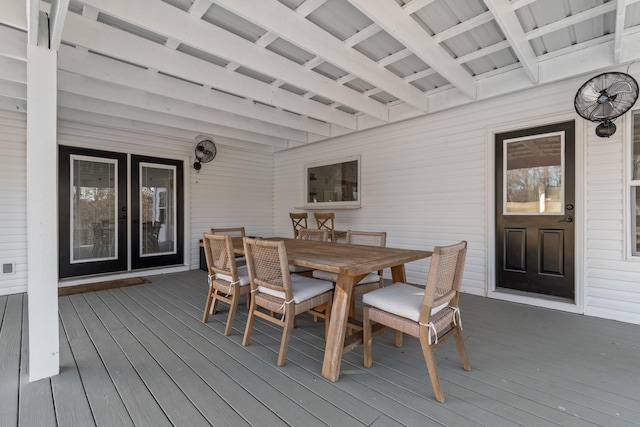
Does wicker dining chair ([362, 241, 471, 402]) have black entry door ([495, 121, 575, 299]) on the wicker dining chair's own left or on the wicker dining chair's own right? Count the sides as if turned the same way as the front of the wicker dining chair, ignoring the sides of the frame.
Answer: on the wicker dining chair's own right

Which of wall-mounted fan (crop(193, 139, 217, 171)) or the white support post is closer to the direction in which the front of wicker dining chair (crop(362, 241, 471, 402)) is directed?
the wall-mounted fan

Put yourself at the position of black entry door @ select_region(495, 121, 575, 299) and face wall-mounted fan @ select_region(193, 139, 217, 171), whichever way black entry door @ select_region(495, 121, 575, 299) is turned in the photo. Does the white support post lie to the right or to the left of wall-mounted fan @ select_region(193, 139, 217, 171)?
left

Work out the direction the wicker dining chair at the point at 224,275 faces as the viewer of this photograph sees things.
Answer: facing away from the viewer and to the right of the viewer

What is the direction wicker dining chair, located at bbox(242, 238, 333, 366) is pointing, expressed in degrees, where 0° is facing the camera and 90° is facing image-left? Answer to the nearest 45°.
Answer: approximately 225°

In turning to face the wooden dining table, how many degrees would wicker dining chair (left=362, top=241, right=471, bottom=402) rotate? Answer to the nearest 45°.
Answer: approximately 45° to its left

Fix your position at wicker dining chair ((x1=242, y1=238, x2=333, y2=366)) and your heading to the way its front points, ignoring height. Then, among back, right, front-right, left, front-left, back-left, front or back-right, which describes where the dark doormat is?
left

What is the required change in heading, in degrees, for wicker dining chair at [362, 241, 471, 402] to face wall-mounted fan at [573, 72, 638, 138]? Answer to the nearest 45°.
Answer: approximately 90° to its right

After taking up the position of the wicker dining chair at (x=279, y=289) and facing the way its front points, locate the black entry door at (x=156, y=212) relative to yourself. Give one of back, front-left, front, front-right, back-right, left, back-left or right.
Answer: left

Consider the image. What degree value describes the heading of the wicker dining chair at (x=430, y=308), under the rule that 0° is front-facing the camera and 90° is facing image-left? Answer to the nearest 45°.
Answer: approximately 135°

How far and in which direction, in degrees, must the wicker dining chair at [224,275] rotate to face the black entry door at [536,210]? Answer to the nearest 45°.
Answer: approximately 45° to its right

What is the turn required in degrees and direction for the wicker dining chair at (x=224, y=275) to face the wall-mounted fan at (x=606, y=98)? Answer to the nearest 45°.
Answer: approximately 45° to its right
